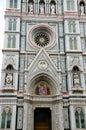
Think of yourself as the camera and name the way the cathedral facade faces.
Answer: facing the viewer

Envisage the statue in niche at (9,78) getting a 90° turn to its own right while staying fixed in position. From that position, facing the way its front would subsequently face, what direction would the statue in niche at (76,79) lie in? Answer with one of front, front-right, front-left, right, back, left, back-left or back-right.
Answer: back

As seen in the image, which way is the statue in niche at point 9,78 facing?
toward the camera
